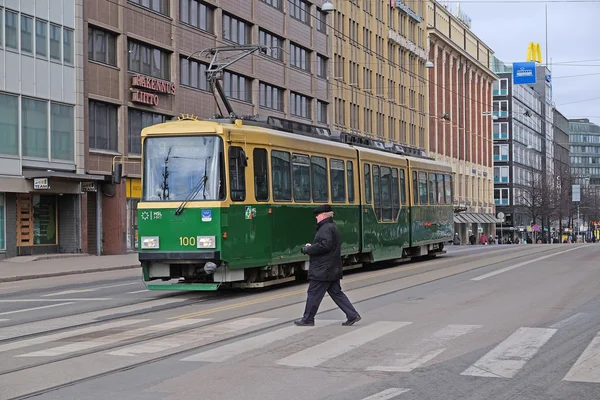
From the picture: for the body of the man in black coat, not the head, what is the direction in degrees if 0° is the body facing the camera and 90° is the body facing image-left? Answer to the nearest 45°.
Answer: approximately 90°

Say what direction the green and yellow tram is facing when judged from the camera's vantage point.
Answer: facing the viewer and to the left of the viewer

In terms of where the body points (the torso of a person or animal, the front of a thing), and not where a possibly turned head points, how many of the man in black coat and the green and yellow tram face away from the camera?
0

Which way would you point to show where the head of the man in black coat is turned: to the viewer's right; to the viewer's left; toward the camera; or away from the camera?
to the viewer's left

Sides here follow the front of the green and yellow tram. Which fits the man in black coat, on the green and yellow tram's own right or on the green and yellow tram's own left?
on the green and yellow tram's own left

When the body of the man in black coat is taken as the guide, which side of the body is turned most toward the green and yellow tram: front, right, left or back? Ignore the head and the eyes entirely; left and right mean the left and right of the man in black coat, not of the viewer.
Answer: right
